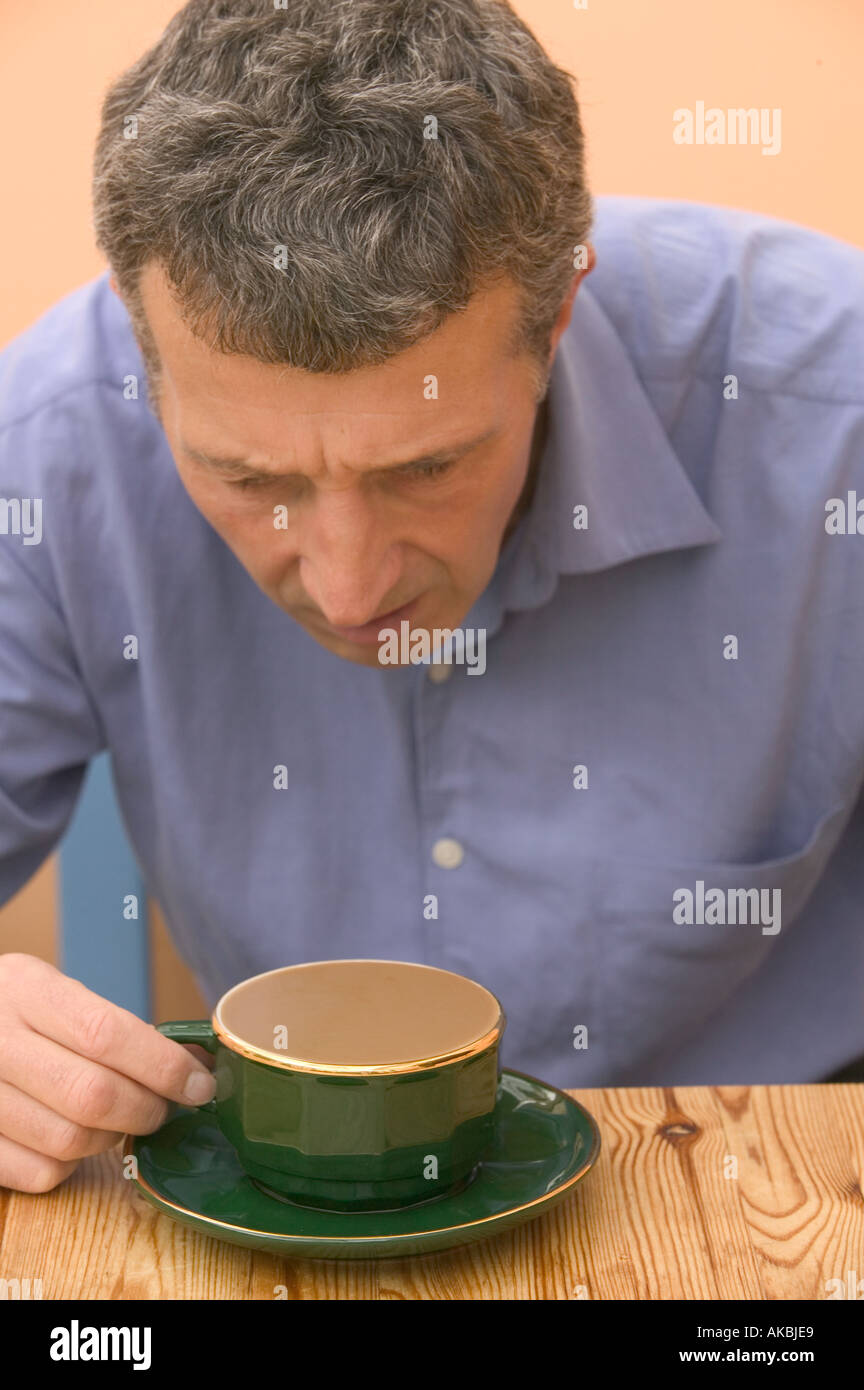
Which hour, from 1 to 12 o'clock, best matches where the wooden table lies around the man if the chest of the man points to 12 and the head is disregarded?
The wooden table is roughly at 12 o'clock from the man.

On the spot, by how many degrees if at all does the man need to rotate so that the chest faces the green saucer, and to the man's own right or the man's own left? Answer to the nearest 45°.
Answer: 0° — they already face it

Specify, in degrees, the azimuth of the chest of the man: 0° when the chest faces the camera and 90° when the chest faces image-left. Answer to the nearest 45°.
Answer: approximately 0°
